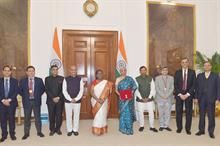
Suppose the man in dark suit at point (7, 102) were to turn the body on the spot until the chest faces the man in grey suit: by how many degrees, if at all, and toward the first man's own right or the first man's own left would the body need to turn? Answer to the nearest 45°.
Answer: approximately 90° to the first man's own left

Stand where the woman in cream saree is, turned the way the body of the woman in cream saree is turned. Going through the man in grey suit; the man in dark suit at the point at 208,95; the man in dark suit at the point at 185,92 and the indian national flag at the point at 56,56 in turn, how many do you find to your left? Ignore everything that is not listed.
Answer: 3

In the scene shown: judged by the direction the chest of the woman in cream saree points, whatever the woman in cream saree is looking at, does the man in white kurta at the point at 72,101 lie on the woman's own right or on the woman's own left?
on the woman's own right

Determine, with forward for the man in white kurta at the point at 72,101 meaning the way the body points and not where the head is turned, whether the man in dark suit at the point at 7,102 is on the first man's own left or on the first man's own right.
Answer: on the first man's own right

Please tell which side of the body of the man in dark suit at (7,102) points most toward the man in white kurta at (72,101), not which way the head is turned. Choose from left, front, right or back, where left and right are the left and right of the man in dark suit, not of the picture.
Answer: left

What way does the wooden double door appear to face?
toward the camera

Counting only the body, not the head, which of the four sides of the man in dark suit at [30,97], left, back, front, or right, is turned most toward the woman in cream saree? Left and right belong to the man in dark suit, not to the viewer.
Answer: left

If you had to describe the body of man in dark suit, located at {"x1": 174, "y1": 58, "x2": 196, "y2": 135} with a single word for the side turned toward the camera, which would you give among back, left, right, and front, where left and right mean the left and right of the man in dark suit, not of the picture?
front

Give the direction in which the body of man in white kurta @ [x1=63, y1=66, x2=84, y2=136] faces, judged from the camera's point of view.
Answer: toward the camera

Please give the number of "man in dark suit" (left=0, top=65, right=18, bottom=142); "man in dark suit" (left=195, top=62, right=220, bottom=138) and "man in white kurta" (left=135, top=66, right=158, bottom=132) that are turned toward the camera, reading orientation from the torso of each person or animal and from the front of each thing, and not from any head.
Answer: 3
